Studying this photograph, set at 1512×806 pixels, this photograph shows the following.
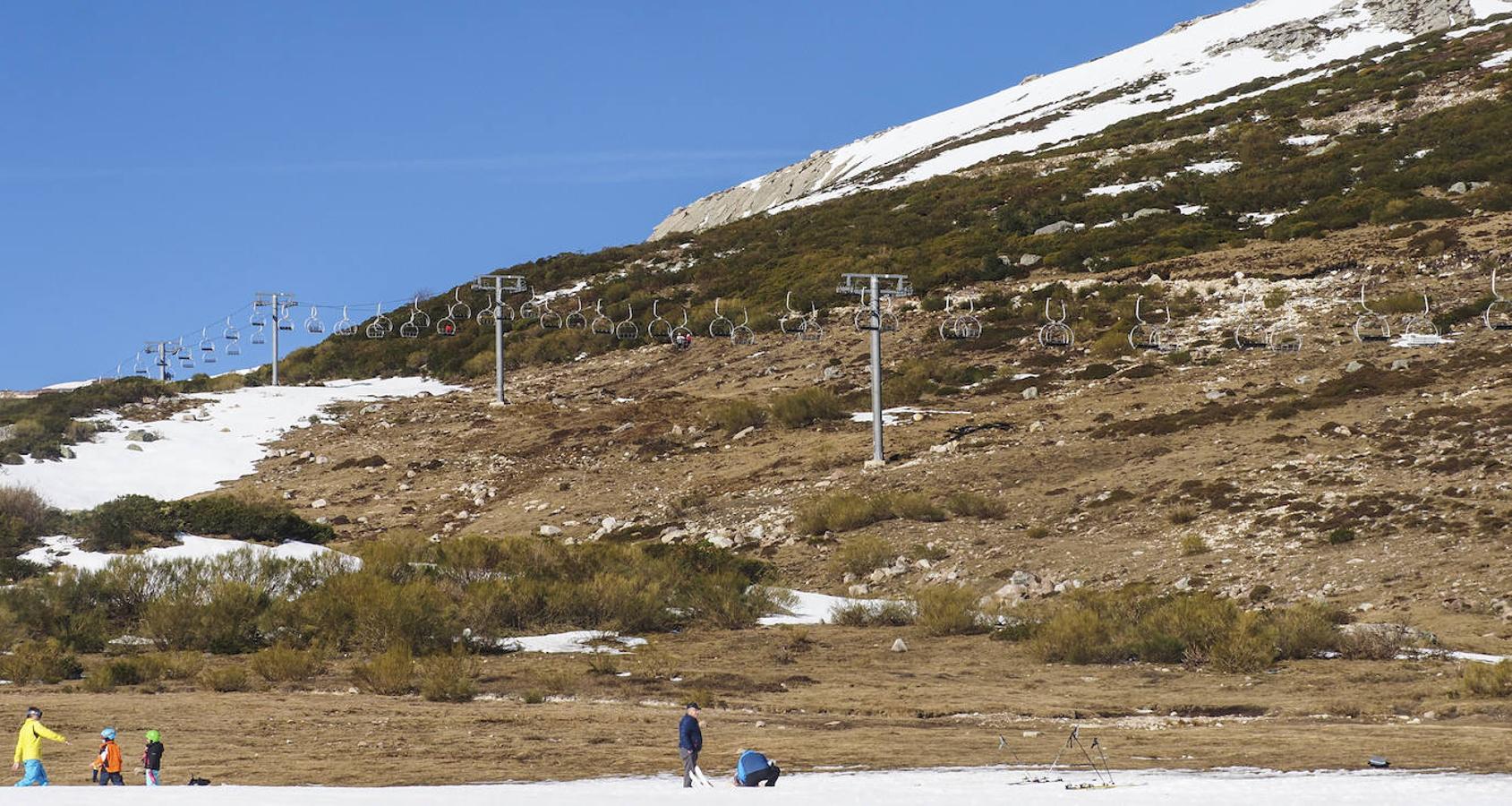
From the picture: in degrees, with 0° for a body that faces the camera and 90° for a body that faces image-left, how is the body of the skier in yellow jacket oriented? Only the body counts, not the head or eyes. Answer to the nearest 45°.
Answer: approximately 315°

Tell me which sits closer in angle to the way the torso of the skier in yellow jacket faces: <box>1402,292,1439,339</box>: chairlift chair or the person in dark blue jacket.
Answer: the person in dark blue jacket

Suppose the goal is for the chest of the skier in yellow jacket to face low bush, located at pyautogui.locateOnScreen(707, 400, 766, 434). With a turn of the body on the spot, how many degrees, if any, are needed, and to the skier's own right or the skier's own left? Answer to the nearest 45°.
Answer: approximately 90° to the skier's own left
